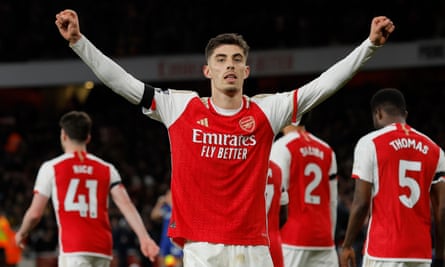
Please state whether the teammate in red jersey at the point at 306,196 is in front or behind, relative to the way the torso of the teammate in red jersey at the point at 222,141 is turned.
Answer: behind

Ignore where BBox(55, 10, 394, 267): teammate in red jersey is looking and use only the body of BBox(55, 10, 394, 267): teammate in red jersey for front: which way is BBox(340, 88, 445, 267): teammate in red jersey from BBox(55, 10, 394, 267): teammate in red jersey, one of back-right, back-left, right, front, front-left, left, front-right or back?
back-left

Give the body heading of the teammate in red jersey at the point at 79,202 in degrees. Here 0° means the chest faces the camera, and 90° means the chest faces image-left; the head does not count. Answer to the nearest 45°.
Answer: approximately 180°

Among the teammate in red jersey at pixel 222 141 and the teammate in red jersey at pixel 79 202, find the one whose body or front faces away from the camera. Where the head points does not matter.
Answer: the teammate in red jersey at pixel 79 202

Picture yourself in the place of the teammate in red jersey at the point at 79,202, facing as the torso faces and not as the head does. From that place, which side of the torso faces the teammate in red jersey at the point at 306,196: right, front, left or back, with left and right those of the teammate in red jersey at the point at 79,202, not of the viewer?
right

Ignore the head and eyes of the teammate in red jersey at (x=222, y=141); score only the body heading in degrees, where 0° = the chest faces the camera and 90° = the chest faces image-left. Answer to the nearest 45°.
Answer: approximately 0°

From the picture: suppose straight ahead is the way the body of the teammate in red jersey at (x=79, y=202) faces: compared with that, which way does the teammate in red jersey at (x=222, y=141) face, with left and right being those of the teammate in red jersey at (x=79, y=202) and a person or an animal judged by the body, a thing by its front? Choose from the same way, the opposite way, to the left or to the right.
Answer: the opposite way

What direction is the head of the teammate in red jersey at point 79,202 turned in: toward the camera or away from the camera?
away from the camera
